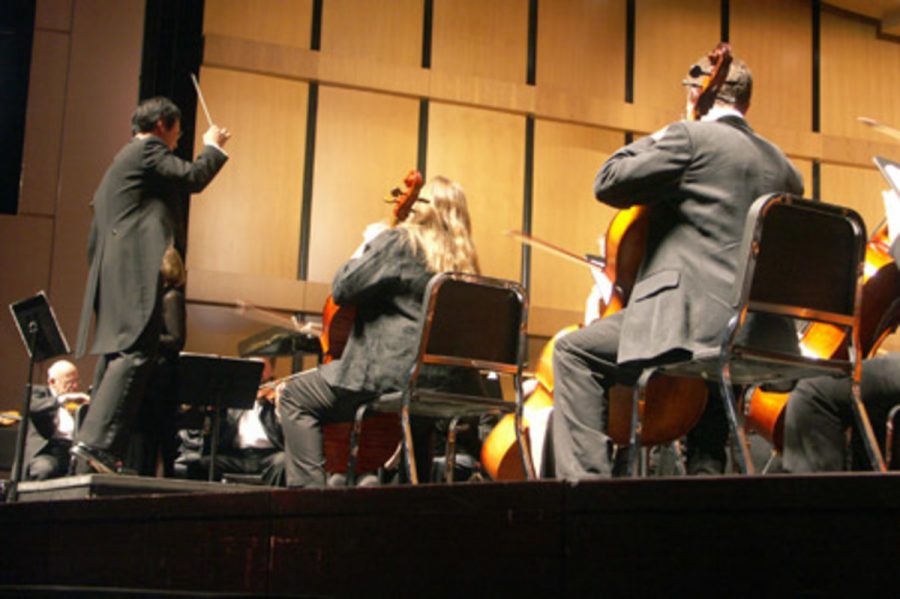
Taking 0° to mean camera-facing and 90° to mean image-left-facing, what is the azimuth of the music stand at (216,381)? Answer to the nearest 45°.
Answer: approximately 180°

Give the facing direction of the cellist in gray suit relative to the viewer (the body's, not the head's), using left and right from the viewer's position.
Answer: facing away from the viewer and to the left of the viewer

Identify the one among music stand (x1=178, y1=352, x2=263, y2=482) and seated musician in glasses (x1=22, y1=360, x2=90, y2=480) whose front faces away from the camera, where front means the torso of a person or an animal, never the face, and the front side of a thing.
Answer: the music stand

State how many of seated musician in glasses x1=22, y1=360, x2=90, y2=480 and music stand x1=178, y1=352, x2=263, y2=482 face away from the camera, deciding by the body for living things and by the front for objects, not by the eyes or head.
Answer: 1

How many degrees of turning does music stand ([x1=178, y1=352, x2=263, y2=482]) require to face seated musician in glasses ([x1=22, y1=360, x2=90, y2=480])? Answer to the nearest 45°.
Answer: approximately 45° to its left

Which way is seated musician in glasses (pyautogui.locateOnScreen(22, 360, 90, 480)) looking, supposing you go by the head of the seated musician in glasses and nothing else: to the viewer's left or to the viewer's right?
to the viewer's right

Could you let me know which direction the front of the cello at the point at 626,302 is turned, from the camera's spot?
facing away from the viewer and to the left of the viewer

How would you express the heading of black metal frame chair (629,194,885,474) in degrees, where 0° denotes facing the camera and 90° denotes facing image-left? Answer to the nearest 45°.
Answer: approximately 135°

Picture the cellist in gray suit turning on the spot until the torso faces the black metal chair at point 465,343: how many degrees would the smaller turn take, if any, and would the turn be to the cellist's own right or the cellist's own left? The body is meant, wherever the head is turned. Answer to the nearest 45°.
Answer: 0° — they already face it

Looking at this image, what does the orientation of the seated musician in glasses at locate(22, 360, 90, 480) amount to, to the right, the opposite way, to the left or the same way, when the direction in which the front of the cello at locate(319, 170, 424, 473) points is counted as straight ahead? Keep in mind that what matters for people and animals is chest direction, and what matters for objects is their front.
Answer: the opposite way
